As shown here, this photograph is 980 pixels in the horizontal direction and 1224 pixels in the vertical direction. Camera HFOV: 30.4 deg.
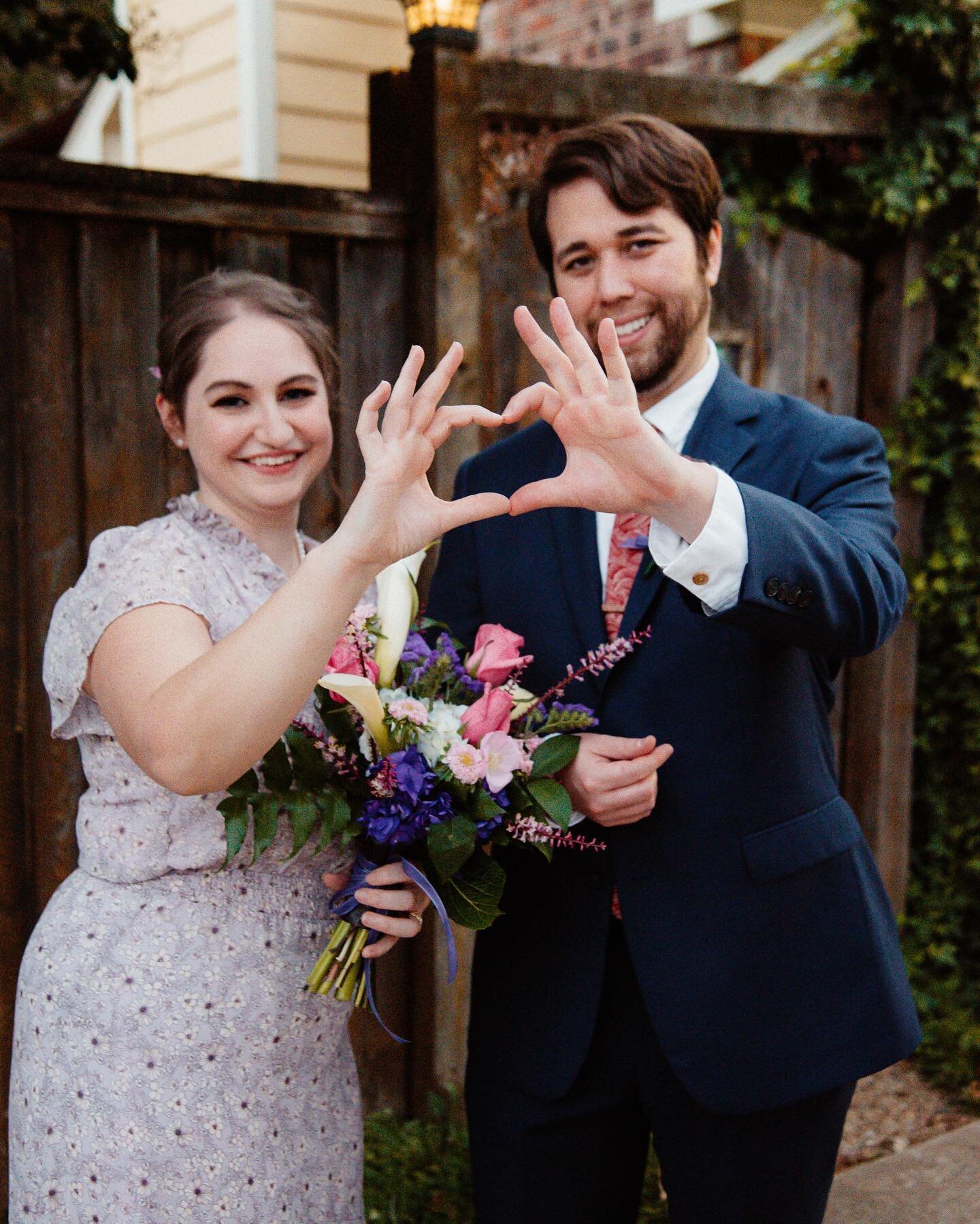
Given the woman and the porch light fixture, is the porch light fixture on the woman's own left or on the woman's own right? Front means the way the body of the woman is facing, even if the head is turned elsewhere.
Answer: on the woman's own left

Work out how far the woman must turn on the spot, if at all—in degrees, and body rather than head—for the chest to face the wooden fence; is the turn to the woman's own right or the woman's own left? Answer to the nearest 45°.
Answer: approximately 135° to the woman's own left

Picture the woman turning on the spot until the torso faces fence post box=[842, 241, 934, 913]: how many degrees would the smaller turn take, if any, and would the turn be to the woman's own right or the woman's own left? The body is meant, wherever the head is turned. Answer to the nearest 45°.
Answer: approximately 90° to the woman's own left

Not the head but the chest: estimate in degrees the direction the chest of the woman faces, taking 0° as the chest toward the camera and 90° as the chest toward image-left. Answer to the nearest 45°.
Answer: approximately 315°

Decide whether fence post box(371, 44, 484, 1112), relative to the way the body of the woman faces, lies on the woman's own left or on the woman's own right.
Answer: on the woman's own left
